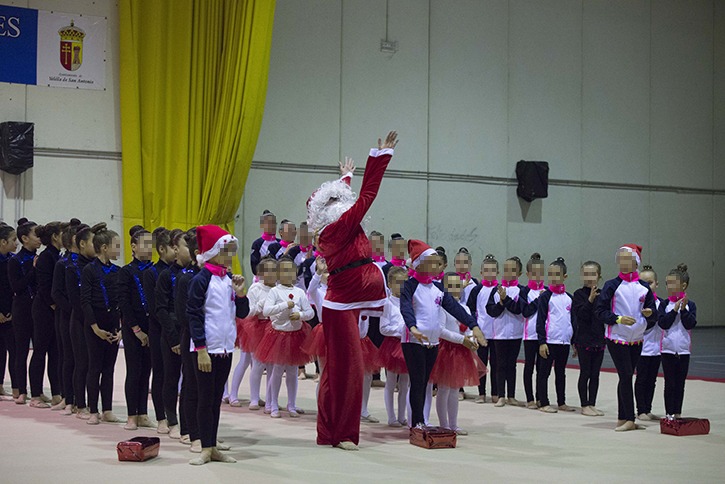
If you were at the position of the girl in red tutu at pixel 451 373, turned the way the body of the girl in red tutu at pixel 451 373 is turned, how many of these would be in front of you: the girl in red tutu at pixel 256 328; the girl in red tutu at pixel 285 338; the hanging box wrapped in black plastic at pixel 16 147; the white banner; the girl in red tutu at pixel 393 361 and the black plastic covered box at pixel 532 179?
0

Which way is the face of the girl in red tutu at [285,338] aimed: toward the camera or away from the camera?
toward the camera

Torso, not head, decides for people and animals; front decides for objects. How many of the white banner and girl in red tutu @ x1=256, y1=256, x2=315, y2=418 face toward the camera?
2

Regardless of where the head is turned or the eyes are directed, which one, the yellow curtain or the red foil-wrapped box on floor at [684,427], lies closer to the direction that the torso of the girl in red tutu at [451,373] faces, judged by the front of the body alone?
the red foil-wrapped box on floor

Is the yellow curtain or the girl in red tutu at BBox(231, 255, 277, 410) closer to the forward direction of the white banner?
the girl in red tutu

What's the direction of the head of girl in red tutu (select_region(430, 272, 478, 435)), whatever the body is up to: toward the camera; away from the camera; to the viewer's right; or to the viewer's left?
toward the camera

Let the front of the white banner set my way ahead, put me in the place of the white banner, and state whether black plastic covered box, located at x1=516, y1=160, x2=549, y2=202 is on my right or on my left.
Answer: on my left

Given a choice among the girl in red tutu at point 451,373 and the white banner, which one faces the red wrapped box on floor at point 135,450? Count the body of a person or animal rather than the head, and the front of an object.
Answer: the white banner

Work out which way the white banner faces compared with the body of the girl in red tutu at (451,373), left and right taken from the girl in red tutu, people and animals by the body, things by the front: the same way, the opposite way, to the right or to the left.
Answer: the same way

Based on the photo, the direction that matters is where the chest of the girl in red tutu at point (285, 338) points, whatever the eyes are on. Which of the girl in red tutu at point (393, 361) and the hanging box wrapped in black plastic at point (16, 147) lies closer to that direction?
the girl in red tutu

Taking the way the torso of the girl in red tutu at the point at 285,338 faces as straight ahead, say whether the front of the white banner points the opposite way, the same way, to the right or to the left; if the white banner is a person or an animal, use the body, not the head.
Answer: the same way

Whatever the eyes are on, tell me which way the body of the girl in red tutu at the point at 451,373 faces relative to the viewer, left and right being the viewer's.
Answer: facing the viewer and to the right of the viewer

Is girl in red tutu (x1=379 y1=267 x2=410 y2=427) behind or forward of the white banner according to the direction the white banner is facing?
forward

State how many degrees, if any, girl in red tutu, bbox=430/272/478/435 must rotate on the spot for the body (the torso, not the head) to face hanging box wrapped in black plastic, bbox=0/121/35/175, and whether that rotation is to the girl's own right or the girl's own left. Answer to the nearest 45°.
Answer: approximately 180°

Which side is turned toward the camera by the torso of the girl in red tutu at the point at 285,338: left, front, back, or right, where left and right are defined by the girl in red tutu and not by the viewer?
front

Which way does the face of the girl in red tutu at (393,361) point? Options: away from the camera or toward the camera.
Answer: toward the camera
